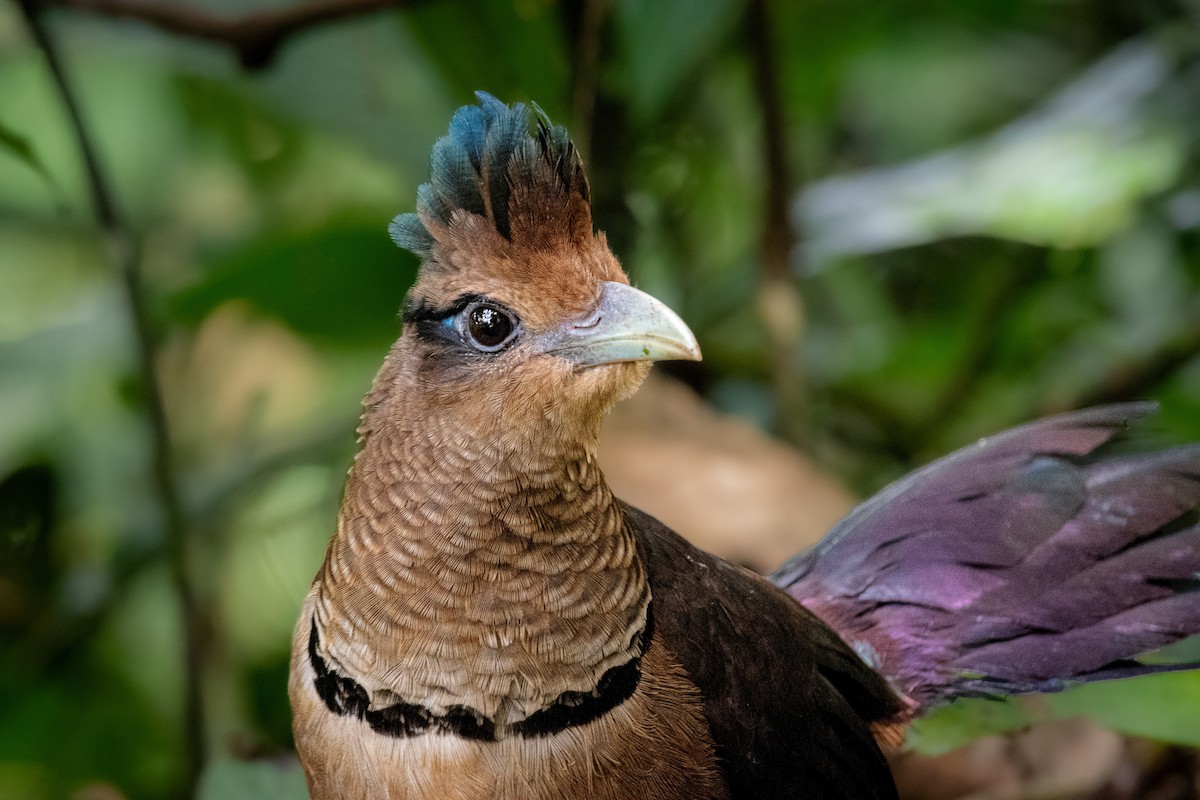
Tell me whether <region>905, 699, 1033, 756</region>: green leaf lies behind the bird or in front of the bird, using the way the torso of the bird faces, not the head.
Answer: behind

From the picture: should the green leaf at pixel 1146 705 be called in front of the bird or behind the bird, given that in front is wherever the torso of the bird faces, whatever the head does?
behind

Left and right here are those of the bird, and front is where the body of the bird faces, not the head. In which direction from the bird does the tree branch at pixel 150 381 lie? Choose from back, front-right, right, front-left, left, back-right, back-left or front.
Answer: right

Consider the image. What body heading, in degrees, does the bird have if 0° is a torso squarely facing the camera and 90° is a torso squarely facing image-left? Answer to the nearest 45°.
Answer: approximately 45°

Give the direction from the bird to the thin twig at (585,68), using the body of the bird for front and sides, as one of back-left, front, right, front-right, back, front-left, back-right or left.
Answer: back-right

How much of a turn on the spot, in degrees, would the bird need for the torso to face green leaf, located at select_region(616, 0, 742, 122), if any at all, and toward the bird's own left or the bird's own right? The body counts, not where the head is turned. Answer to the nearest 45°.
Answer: approximately 135° to the bird's own right

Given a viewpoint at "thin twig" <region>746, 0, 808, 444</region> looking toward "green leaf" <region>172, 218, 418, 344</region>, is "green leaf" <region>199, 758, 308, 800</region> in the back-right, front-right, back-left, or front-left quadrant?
front-left

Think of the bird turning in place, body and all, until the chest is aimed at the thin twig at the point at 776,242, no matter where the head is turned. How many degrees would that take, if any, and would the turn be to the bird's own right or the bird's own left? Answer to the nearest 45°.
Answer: approximately 135° to the bird's own right

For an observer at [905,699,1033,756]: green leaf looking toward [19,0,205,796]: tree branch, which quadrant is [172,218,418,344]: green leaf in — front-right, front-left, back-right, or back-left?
front-right

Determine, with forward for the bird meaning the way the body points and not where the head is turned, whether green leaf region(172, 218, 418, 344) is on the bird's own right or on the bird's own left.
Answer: on the bird's own right

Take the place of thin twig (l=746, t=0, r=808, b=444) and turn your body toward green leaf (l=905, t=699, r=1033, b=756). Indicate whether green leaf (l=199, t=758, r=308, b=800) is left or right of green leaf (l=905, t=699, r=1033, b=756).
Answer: right

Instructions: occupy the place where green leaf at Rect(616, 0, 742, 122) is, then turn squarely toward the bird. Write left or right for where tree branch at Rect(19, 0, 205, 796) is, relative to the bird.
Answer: right

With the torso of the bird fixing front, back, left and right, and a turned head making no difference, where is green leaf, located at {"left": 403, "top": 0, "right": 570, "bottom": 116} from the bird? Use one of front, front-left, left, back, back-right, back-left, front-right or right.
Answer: back-right

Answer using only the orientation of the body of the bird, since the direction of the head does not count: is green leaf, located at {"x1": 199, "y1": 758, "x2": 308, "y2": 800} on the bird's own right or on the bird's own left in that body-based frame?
on the bird's own right
